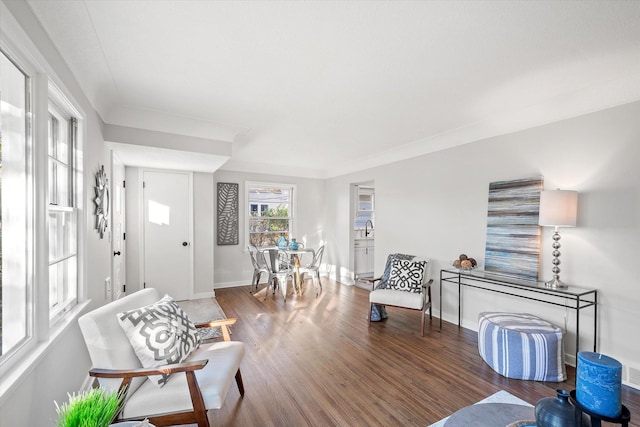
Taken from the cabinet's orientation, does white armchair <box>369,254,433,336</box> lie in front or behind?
in front

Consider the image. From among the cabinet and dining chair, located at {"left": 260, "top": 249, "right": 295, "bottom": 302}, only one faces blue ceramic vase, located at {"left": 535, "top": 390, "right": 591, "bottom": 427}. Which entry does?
the cabinet

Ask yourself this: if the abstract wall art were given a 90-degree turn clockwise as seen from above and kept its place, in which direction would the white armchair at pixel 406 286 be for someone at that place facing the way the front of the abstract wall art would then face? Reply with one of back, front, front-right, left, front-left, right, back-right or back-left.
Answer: front-left

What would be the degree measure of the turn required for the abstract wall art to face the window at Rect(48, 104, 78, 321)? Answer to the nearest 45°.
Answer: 0° — it already faces it

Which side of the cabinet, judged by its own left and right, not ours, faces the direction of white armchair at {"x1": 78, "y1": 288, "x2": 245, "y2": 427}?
front

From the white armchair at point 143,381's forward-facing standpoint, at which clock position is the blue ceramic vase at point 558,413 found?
The blue ceramic vase is roughly at 12 o'clock from the white armchair.

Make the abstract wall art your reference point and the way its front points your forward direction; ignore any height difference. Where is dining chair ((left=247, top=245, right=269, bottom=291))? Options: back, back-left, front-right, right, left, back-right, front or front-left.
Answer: front-right

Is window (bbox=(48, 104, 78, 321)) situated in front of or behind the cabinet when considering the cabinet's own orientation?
in front

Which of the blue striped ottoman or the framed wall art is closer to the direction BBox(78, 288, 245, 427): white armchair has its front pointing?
the blue striped ottoman

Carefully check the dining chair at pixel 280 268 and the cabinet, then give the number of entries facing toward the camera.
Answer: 1

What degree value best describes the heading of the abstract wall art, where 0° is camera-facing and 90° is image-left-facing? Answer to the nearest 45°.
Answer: approximately 45°

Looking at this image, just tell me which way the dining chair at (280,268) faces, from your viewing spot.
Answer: facing away from the viewer and to the right of the viewer

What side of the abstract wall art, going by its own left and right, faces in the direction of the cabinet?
right

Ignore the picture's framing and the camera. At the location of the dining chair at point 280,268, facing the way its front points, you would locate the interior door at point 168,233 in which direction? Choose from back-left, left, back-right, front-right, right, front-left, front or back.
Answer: back-left

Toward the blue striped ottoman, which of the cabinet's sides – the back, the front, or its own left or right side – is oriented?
front

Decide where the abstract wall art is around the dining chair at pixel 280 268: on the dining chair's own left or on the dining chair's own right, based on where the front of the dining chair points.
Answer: on the dining chair's own right

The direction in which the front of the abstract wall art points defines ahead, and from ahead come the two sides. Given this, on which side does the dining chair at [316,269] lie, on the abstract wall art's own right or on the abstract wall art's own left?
on the abstract wall art's own right
